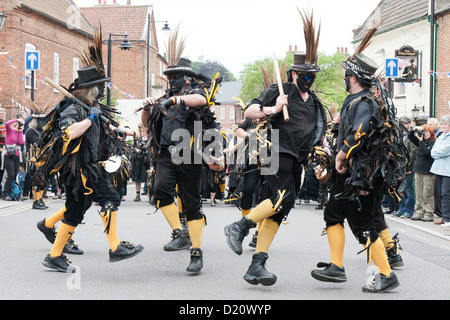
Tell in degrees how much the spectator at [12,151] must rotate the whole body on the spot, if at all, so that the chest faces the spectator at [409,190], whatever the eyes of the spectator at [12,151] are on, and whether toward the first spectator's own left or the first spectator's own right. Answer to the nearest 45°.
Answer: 0° — they already face them

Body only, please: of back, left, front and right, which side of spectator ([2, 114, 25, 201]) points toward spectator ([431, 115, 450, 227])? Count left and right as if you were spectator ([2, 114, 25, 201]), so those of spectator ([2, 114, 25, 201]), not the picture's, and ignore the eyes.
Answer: front

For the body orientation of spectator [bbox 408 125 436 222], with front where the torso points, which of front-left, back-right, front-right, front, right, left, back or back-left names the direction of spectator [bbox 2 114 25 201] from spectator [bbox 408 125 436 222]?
front-right

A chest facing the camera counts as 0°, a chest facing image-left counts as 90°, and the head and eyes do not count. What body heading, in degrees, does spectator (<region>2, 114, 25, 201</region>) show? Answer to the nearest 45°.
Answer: approximately 315°

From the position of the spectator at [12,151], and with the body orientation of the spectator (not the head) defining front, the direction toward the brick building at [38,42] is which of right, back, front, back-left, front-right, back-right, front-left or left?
back-left

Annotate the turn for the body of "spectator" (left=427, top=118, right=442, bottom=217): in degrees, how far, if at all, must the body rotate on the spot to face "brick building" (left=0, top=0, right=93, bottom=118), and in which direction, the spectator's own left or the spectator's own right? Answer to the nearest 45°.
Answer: approximately 90° to the spectator's own right

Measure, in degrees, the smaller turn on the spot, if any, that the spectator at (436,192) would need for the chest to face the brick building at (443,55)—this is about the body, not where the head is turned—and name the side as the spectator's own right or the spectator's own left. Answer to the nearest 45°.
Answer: approximately 135° to the spectator's own right

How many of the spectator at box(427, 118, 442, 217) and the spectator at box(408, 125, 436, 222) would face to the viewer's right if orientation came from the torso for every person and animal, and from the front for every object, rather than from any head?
0
